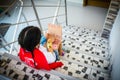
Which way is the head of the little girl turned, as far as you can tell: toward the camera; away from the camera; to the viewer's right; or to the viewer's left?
away from the camera

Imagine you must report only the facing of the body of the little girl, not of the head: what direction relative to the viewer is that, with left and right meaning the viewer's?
facing away from the viewer and to the right of the viewer
